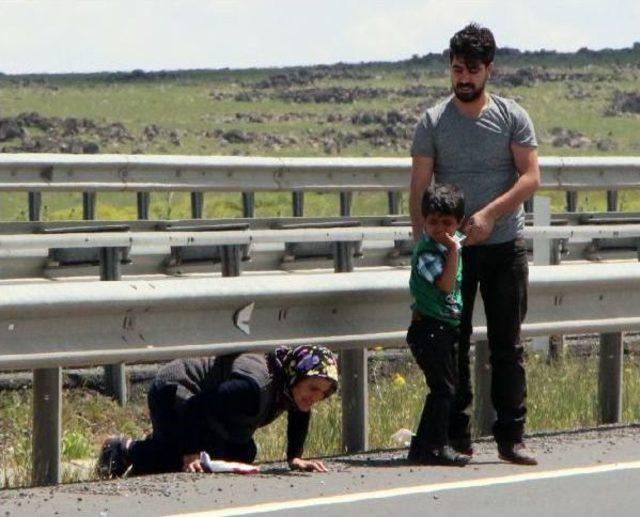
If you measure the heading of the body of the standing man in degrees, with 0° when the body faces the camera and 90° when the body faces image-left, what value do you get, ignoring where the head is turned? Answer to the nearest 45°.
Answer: approximately 0°

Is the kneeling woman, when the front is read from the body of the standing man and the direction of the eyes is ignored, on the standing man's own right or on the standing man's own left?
on the standing man's own right

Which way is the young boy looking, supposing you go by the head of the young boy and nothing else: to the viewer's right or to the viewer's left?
to the viewer's left
